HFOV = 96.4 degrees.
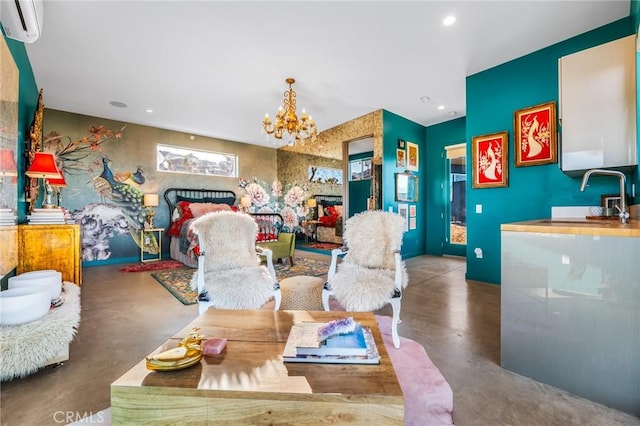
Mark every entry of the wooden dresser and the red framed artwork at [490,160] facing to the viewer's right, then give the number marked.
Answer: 1

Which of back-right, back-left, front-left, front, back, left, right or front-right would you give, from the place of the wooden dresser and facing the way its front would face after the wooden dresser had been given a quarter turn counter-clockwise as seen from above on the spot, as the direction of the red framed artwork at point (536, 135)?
back-right

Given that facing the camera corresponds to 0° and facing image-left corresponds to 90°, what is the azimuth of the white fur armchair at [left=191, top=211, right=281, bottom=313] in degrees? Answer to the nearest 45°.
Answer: approximately 315°

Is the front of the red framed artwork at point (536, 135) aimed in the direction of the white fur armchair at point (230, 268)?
yes

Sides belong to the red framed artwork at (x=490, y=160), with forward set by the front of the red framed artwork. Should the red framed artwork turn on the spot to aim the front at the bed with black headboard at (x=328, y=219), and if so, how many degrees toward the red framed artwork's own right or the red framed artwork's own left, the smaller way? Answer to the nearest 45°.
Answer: approximately 90° to the red framed artwork's own right

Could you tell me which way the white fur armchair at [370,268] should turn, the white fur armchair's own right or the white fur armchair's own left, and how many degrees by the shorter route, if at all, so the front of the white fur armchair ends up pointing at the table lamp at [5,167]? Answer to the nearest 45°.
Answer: approximately 45° to the white fur armchair's own right

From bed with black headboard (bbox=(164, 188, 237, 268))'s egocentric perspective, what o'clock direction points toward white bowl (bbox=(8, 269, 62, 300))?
The white bowl is roughly at 2 o'clock from the bed with black headboard.

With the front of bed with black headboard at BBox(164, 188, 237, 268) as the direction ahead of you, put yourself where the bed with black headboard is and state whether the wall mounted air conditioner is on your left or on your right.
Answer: on your right

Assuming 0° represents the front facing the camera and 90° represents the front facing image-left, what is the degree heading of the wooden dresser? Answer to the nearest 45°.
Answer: approximately 270°

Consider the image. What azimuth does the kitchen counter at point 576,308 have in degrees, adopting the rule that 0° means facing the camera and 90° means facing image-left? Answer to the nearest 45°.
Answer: approximately 45°

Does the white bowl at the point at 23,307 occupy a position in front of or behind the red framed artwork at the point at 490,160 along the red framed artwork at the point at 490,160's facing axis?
in front

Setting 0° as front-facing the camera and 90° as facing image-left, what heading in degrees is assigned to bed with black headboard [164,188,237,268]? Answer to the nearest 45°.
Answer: approximately 315°

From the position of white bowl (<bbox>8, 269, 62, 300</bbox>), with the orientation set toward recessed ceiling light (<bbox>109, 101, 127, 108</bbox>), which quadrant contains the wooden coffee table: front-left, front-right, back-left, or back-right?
back-right

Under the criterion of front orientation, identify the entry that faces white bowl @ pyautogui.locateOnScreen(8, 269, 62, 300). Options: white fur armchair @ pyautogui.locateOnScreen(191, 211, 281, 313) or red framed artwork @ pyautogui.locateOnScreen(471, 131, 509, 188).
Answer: the red framed artwork

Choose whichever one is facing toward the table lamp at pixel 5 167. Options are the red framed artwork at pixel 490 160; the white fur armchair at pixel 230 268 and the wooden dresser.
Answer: the red framed artwork
